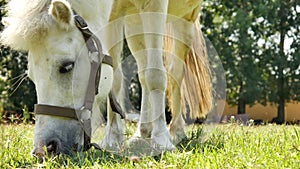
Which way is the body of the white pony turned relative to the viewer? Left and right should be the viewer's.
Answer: facing the viewer and to the left of the viewer

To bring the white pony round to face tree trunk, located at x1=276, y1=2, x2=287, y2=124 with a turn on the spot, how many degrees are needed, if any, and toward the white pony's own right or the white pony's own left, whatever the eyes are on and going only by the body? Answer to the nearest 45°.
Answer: approximately 180°
